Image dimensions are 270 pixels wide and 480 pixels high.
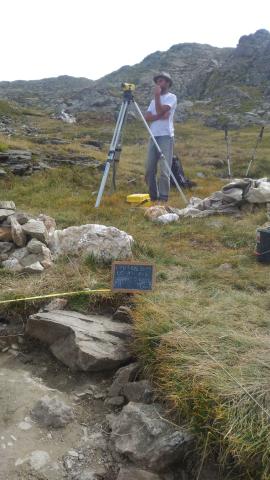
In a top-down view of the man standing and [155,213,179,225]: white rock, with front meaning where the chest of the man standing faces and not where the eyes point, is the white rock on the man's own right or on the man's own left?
on the man's own left

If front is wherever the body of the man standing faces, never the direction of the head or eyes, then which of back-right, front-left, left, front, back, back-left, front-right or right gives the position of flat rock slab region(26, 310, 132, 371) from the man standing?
front-left

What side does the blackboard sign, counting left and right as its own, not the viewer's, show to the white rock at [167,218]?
back

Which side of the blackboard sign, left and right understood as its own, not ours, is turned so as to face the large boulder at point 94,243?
back

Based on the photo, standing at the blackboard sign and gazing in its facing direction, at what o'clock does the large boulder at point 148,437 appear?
The large boulder is roughly at 12 o'clock from the blackboard sign.

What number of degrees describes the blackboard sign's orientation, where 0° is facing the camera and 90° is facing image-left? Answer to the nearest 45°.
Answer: approximately 0°

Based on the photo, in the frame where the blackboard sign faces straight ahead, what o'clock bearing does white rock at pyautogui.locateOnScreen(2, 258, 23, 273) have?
The white rock is roughly at 4 o'clock from the blackboard sign.

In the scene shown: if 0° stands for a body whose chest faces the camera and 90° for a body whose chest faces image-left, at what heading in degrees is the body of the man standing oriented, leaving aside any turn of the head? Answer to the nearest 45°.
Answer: approximately 45°

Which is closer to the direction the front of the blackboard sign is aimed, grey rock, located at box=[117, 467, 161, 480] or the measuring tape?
the grey rock

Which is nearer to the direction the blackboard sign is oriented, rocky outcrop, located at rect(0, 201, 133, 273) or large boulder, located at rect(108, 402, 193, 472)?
the large boulder
